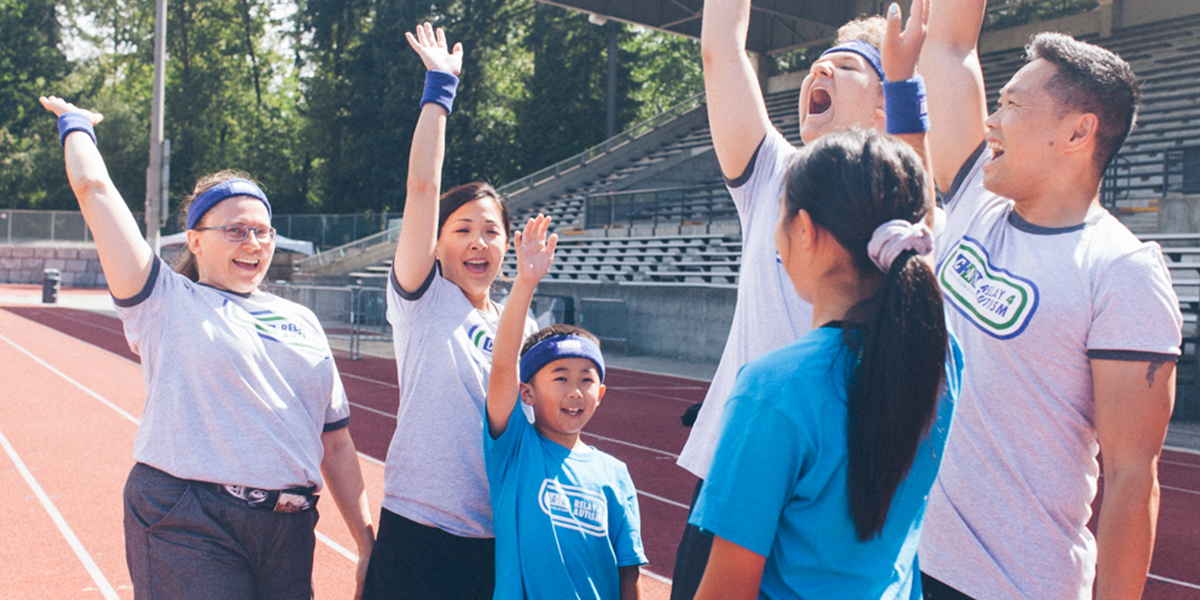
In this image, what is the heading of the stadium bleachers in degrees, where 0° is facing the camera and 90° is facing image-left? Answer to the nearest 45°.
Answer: approximately 45°

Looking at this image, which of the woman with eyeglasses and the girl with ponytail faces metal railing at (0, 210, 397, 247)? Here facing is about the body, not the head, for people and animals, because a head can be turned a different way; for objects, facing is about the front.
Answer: the girl with ponytail

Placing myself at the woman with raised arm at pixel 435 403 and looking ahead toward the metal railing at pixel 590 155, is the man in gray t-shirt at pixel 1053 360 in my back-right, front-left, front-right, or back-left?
back-right

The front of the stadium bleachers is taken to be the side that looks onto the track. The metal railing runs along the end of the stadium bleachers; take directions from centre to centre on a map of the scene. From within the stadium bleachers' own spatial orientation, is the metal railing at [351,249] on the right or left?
on its right

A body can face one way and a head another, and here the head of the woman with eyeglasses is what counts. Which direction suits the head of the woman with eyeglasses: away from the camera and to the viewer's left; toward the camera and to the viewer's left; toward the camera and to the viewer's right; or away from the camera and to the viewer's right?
toward the camera and to the viewer's right

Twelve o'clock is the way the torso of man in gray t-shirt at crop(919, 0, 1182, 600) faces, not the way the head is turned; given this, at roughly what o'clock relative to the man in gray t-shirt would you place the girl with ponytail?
The girl with ponytail is roughly at 11 o'clock from the man in gray t-shirt.

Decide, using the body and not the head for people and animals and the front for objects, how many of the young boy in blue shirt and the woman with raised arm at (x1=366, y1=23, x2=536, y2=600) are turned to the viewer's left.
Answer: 0

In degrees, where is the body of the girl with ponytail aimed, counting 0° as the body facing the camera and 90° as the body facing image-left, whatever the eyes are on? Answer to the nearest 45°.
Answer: approximately 135°

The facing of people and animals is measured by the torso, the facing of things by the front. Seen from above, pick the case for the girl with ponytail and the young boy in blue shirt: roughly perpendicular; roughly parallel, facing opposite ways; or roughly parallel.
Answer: roughly parallel, facing opposite ways

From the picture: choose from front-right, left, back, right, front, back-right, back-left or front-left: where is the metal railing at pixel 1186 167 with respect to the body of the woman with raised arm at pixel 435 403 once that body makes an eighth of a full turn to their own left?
front-left

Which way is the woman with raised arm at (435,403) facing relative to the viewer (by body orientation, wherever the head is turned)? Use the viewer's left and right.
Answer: facing the viewer and to the right of the viewer

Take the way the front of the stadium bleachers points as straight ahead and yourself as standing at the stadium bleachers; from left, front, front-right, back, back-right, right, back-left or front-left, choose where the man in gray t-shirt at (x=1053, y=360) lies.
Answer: front-left

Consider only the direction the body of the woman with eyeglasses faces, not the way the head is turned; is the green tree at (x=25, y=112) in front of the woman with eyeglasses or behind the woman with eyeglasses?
behind

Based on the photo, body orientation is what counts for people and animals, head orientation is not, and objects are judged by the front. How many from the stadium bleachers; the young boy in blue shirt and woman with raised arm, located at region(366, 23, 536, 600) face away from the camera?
0

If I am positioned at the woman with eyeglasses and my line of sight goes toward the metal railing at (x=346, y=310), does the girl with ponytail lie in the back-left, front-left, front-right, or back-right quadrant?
back-right

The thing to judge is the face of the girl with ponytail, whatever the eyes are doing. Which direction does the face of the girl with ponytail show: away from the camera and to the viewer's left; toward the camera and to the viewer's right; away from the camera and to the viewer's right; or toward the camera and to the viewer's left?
away from the camera and to the viewer's left

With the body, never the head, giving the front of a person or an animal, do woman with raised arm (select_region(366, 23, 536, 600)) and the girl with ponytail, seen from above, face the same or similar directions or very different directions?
very different directions

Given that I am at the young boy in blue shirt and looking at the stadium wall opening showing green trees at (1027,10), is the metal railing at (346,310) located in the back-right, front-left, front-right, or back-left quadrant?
front-left
